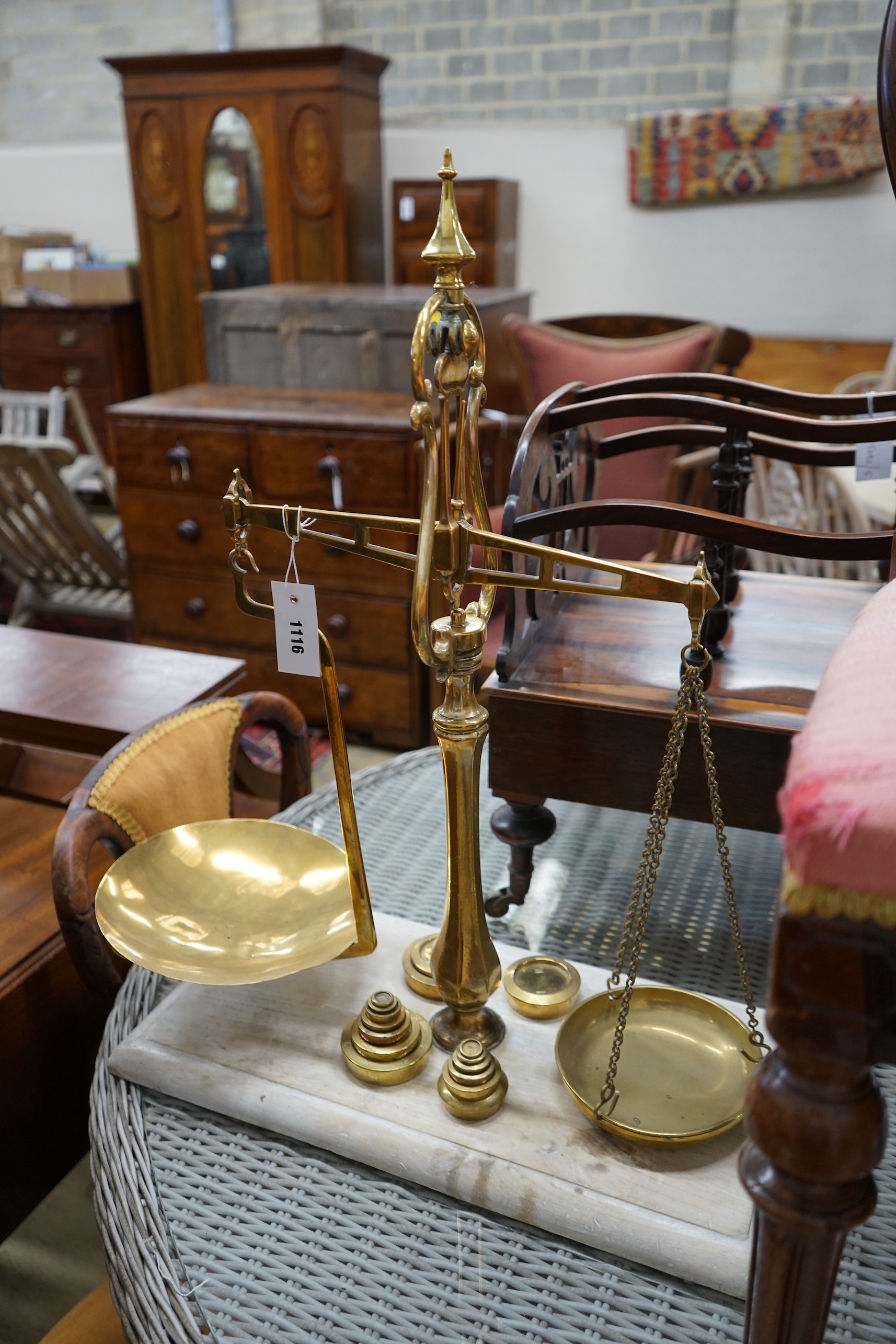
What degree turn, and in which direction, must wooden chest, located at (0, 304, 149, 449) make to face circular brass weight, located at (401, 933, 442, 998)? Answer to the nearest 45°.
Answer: approximately 45° to its left

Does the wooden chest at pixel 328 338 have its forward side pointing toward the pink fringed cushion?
yes

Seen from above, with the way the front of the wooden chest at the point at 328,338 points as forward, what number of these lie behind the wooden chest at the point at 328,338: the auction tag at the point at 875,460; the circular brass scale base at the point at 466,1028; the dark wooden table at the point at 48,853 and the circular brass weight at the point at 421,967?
0

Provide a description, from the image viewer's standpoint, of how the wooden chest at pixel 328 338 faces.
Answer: facing the viewer

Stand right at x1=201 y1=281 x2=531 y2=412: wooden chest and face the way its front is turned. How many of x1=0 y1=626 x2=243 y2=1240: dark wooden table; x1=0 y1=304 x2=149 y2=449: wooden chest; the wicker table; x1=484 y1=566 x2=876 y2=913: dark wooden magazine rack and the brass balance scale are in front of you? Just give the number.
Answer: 4

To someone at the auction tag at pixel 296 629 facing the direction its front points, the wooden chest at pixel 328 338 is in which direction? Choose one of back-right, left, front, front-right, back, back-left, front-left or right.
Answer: back

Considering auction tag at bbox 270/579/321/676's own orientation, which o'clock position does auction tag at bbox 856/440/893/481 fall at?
auction tag at bbox 856/440/893/481 is roughly at 8 o'clock from auction tag at bbox 270/579/321/676.

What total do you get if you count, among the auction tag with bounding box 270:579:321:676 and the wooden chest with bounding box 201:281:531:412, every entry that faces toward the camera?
2

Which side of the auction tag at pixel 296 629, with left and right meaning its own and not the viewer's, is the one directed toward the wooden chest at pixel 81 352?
back

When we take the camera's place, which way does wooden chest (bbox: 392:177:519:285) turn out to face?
facing the viewer and to the left of the viewer

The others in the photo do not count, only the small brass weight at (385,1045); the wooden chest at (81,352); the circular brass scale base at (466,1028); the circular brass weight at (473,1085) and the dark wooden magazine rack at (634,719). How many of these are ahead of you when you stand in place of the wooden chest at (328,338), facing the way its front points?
4

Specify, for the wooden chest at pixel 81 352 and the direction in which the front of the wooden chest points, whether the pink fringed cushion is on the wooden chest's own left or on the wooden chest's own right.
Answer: on the wooden chest's own left

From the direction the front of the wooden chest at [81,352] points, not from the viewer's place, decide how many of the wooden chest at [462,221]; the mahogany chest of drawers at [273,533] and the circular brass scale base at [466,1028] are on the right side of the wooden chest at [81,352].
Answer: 0

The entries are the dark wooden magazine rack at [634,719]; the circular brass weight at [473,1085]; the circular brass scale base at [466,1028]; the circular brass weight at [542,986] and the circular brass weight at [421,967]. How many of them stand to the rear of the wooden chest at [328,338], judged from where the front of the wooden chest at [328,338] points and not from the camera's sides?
0

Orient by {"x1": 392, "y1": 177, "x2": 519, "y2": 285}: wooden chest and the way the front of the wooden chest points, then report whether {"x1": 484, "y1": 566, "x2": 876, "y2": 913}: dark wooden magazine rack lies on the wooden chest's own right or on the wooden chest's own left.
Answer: on the wooden chest's own left

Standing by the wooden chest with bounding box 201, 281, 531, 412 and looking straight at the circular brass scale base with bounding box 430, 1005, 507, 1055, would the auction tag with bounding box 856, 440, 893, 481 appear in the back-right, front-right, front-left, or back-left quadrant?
front-left
